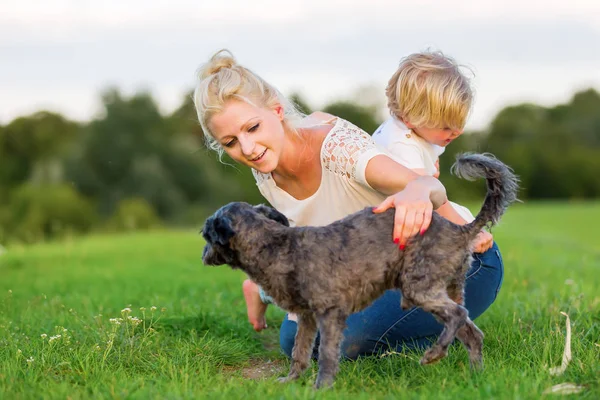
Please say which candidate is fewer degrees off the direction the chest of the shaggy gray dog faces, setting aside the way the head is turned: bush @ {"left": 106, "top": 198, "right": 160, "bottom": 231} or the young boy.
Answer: the bush

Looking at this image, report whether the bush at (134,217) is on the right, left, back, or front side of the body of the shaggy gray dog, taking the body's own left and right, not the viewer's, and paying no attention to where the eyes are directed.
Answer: right

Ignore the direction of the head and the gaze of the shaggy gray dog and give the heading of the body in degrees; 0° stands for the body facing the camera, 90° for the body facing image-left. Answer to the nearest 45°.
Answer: approximately 90°

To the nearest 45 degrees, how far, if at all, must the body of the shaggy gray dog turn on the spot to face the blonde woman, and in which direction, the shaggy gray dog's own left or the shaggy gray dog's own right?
approximately 90° to the shaggy gray dog's own right

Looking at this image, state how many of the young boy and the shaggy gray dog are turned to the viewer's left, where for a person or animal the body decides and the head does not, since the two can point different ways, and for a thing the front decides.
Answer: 1
